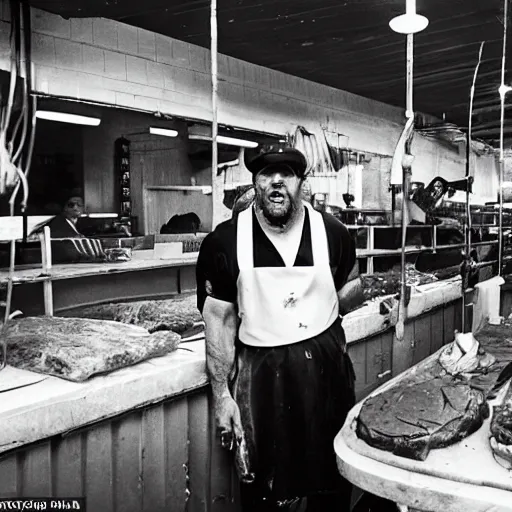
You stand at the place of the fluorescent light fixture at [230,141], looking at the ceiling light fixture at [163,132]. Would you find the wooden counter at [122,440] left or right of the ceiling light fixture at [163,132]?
left

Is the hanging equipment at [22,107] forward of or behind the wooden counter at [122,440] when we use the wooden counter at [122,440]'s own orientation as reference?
behind

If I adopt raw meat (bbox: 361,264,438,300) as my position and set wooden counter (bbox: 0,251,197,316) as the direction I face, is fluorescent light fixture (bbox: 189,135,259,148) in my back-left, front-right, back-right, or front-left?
front-right

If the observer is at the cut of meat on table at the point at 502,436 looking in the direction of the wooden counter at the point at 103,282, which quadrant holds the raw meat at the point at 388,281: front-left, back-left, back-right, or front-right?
front-right

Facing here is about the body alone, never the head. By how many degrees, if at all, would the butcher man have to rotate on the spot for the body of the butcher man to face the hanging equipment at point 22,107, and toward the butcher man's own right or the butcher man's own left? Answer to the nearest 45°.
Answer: approximately 135° to the butcher man's own right

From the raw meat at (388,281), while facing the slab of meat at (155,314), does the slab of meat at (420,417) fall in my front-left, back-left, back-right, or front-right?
front-left

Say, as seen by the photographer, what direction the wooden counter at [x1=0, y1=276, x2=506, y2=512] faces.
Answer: facing the viewer and to the right of the viewer

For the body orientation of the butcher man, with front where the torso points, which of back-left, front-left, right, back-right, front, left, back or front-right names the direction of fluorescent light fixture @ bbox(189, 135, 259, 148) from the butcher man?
back

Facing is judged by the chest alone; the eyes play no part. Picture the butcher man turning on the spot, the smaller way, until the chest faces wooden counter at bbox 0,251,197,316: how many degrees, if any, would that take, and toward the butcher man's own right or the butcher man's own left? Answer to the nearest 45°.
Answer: approximately 135° to the butcher man's own right

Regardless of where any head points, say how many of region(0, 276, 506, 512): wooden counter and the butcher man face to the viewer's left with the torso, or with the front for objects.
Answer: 0

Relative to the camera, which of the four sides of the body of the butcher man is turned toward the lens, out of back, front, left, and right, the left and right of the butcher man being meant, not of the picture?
front

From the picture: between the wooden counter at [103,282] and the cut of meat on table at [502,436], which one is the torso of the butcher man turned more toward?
the cut of meat on table

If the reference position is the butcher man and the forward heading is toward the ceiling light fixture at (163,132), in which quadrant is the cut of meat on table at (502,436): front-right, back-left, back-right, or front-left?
back-right

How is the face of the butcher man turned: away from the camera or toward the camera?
toward the camera
